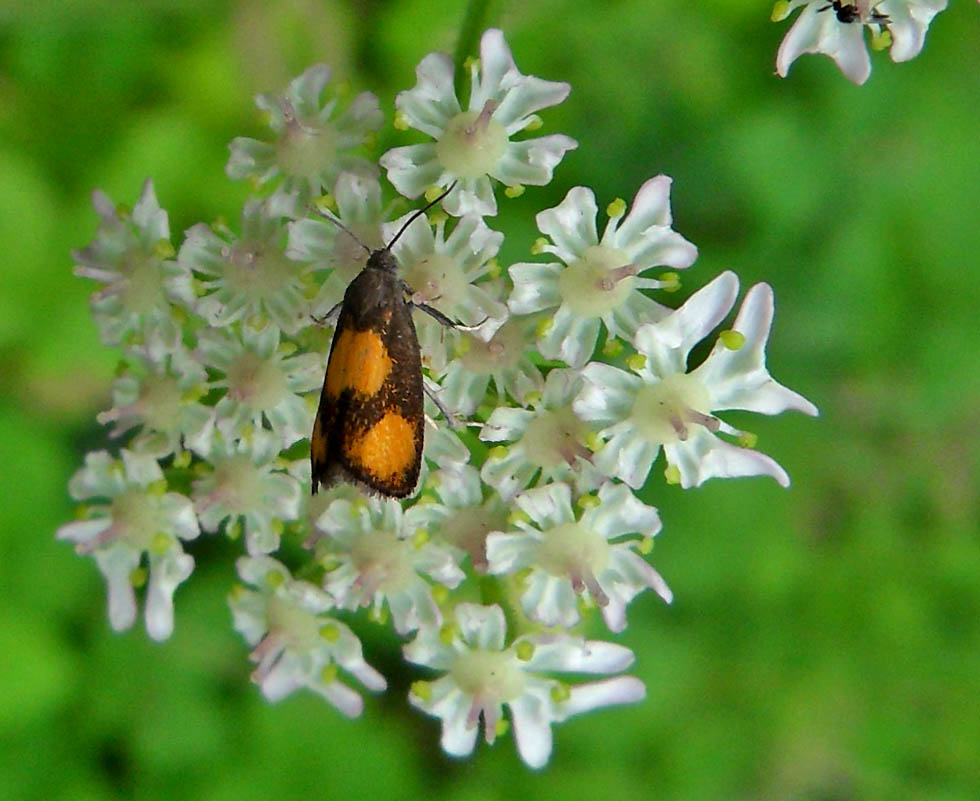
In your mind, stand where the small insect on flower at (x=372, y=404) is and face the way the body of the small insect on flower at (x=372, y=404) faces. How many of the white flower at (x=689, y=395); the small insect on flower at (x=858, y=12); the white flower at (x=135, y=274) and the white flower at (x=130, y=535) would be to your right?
2

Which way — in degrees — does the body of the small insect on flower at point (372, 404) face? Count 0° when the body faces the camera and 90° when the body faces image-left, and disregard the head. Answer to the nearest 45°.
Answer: approximately 180°

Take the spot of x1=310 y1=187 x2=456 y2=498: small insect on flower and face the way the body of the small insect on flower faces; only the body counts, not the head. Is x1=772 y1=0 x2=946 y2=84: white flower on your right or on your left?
on your right

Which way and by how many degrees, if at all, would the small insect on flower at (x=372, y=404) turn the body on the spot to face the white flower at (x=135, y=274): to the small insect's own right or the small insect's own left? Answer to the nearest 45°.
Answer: approximately 45° to the small insect's own left
